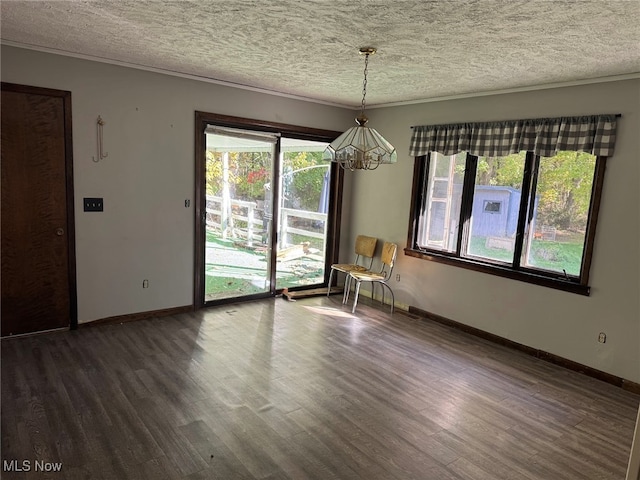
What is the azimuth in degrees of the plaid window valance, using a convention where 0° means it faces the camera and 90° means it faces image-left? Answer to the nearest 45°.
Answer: approximately 45°

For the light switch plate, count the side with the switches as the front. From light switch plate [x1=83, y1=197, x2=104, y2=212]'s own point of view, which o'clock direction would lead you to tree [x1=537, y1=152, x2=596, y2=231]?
The tree is roughly at 10 o'clock from the light switch plate.

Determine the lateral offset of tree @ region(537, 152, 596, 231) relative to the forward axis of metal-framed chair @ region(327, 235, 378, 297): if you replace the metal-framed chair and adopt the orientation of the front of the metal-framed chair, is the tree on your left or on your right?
on your left

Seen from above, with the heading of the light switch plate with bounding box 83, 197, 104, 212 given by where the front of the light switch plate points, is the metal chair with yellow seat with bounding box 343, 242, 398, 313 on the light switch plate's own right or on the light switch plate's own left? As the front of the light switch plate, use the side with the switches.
on the light switch plate's own left

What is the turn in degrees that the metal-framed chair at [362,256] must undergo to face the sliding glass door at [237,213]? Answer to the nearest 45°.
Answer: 0° — it already faces it

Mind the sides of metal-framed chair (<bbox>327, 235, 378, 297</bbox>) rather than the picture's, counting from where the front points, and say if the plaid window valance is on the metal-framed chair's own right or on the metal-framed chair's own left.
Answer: on the metal-framed chair's own left
